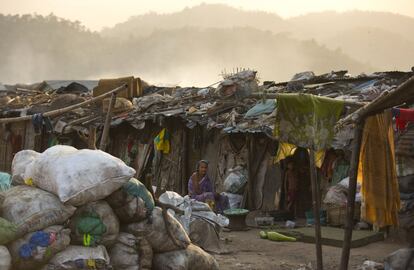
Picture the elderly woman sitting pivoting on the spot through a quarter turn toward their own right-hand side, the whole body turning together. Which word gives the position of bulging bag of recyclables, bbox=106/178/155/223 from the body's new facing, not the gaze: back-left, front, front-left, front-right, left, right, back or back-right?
front-left

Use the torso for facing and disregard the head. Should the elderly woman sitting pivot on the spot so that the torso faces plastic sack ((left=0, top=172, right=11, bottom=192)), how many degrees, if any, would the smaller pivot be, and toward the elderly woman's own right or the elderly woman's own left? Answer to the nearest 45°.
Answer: approximately 45° to the elderly woman's own right

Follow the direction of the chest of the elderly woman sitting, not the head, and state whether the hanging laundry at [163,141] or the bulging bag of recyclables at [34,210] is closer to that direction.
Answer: the bulging bag of recyclables

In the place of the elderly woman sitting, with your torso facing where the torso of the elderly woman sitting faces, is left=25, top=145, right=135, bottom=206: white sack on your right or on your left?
on your right

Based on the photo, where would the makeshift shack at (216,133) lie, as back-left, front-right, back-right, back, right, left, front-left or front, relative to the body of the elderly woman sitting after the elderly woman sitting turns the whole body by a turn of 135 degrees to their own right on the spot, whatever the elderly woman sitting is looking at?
right

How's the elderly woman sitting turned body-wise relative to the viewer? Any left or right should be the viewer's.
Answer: facing the viewer and to the right of the viewer

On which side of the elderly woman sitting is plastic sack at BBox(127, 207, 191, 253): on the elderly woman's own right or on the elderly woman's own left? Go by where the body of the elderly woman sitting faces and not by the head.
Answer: on the elderly woman's own right

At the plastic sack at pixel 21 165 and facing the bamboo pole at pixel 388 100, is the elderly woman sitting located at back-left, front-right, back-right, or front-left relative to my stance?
front-left

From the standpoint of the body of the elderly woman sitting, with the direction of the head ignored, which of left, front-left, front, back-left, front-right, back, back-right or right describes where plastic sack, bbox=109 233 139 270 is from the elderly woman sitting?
front-right

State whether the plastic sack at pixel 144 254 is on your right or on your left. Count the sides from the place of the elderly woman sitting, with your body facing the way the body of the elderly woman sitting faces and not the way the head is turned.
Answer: on your right

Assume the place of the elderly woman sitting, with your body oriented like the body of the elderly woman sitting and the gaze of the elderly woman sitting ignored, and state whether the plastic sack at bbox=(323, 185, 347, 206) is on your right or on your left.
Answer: on your left

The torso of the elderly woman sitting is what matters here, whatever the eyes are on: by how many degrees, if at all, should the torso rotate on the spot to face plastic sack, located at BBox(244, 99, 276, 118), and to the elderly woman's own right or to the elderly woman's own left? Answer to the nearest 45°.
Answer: approximately 90° to the elderly woman's own left

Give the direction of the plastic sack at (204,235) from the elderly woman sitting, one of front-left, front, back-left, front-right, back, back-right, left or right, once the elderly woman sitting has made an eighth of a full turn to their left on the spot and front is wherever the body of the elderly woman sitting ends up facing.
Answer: right

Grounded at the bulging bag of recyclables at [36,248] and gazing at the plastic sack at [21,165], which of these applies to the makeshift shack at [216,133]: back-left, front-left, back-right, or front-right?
front-right

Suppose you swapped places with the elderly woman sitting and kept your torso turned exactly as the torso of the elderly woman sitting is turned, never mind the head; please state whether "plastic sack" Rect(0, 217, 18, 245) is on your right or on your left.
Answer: on your right
